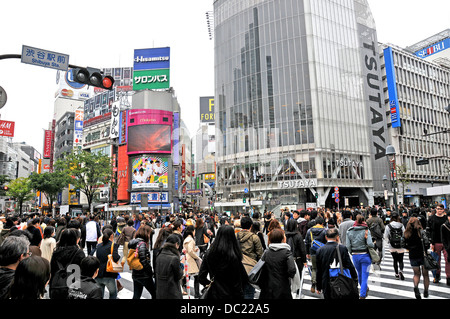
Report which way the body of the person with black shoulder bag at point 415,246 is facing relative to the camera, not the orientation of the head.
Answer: away from the camera

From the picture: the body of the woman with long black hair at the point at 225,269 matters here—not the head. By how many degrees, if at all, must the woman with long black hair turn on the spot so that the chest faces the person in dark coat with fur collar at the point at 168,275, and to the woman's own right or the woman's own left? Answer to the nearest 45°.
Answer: approximately 45° to the woman's own left

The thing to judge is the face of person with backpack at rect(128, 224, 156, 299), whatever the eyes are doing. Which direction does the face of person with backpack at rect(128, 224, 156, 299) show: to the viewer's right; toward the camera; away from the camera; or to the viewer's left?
away from the camera

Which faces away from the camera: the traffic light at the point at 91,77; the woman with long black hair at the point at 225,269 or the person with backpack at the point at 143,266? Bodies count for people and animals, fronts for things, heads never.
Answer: the woman with long black hair

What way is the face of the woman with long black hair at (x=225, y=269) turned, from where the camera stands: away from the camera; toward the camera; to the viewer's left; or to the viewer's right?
away from the camera

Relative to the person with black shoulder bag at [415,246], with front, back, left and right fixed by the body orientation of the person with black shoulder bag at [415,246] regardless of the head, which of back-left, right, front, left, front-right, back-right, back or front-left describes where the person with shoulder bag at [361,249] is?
back-left

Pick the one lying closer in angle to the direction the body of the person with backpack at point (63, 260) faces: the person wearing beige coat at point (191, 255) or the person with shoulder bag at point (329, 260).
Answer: the person wearing beige coat
